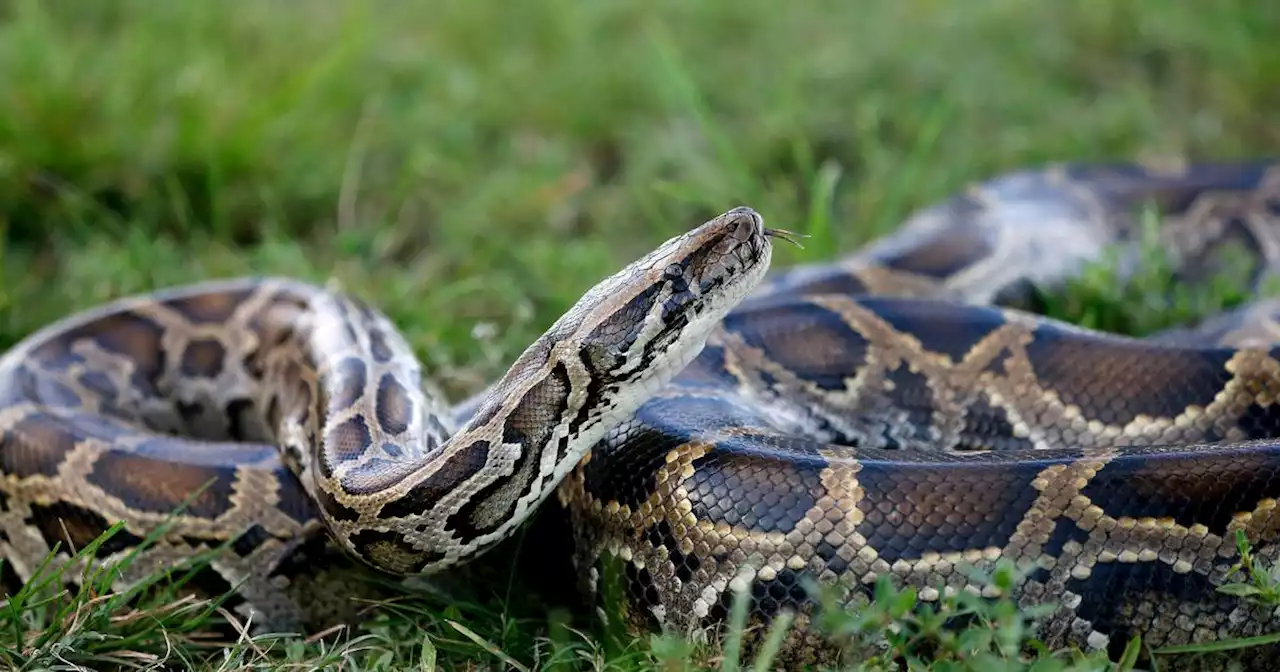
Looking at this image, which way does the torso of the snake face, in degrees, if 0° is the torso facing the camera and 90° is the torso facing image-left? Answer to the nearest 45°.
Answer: approximately 270°
